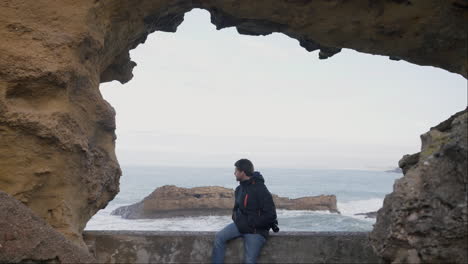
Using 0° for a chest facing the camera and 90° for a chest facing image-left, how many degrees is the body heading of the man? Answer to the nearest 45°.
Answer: approximately 45°

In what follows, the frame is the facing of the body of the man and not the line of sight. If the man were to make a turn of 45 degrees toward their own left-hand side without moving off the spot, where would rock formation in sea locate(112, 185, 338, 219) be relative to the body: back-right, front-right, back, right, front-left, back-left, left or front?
back
